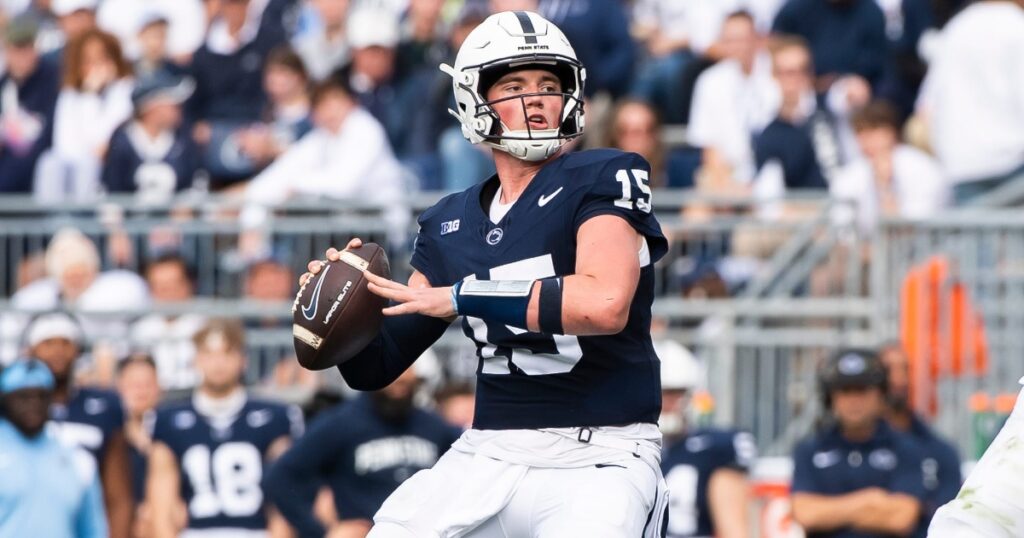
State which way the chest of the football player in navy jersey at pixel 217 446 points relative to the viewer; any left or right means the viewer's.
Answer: facing the viewer

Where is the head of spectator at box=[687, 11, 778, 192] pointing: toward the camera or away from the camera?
toward the camera

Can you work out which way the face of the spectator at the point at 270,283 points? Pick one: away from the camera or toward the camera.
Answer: toward the camera

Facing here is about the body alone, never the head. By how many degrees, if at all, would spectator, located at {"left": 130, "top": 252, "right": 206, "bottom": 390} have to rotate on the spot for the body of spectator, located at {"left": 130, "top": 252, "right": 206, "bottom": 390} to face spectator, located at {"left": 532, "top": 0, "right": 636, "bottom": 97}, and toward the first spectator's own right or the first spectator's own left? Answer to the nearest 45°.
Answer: approximately 90° to the first spectator's own left

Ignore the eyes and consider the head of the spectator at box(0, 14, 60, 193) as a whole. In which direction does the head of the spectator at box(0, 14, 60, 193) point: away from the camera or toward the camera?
toward the camera

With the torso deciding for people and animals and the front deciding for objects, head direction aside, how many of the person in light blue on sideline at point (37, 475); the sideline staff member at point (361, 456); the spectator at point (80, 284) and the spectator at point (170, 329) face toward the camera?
4

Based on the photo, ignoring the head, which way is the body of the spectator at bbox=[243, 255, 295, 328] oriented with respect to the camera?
toward the camera

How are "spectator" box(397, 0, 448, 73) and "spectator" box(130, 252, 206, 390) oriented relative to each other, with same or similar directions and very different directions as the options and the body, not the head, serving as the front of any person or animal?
same or similar directions

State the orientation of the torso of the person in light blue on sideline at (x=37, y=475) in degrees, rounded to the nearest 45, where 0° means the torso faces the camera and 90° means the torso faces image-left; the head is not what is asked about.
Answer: approximately 0°

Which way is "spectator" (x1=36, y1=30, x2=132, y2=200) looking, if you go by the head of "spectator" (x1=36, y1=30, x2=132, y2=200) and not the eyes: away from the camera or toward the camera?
toward the camera

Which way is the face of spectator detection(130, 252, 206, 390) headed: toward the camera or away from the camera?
toward the camera

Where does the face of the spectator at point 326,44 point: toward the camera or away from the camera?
toward the camera

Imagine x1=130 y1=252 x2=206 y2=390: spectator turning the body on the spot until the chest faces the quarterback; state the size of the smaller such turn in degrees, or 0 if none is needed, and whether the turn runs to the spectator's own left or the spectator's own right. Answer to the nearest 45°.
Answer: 0° — they already face them

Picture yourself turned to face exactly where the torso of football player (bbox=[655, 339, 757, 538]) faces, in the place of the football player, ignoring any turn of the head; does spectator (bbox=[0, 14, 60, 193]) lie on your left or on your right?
on your right
